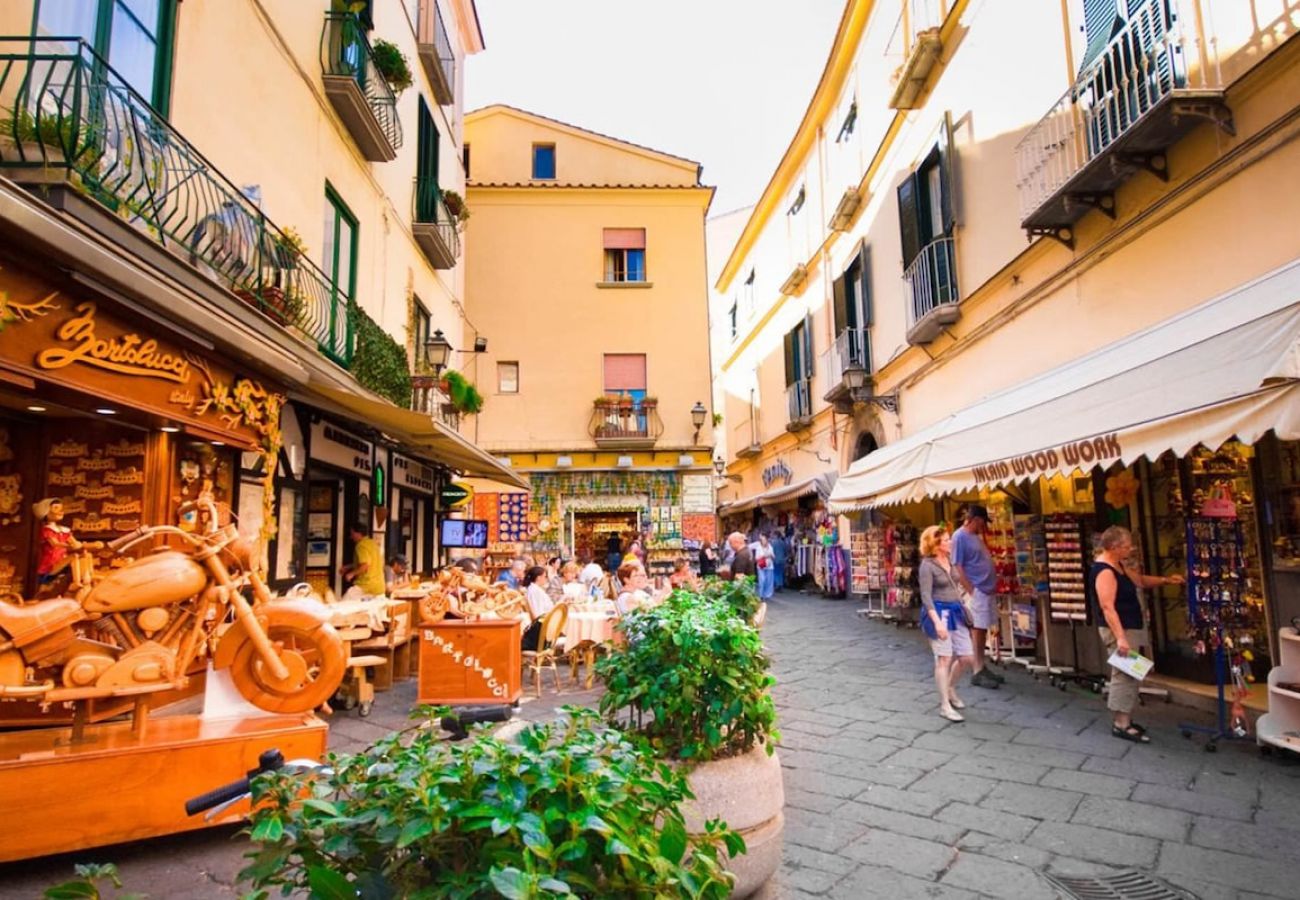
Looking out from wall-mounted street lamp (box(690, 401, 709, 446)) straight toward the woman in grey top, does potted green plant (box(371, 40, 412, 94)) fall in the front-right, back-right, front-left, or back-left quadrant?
front-right

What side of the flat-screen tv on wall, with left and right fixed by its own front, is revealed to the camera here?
front

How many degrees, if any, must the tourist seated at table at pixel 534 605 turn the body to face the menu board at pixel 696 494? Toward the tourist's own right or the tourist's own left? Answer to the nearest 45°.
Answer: approximately 45° to the tourist's own left

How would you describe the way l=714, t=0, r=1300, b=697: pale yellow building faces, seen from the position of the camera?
facing the viewer and to the left of the viewer

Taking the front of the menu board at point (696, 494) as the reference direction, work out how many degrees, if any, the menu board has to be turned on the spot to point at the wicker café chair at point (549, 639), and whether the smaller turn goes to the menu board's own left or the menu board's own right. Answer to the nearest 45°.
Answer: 0° — it already faces it

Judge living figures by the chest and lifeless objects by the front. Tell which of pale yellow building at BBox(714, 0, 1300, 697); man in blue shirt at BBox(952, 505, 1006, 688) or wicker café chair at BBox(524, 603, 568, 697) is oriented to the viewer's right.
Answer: the man in blue shirt

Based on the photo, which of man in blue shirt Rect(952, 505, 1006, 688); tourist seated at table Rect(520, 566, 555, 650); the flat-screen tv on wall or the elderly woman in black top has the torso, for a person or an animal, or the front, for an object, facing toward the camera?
the flat-screen tv on wall

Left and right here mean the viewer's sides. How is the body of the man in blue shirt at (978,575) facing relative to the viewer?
facing to the right of the viewer

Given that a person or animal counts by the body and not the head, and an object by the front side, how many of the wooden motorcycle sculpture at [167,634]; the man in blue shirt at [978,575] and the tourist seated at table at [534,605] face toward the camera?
0

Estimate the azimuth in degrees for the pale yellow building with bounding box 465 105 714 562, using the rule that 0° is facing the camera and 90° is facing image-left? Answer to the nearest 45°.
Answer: approximately 0°

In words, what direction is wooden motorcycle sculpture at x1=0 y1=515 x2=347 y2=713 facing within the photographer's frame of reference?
facing to the right of the viewer

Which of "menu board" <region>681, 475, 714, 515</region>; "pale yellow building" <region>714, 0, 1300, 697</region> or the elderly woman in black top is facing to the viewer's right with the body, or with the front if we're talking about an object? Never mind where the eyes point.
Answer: the elderly woman in black top

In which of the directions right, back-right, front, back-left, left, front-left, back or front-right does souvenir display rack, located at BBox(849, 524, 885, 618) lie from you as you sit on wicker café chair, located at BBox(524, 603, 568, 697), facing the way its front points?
right

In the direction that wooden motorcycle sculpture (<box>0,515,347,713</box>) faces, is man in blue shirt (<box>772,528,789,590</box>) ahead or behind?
ahead

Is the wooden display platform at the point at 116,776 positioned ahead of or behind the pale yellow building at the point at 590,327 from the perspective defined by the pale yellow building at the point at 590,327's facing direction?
ahead
